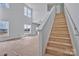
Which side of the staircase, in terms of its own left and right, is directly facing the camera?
front
